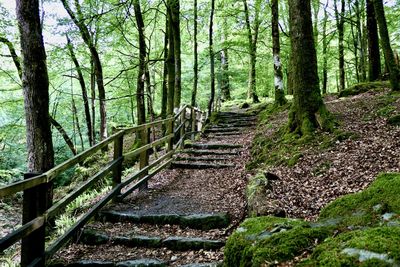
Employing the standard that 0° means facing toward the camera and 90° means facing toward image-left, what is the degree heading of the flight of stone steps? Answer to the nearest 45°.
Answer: approximately 0°

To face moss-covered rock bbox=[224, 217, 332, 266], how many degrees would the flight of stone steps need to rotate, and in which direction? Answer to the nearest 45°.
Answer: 0° — it already faces it
